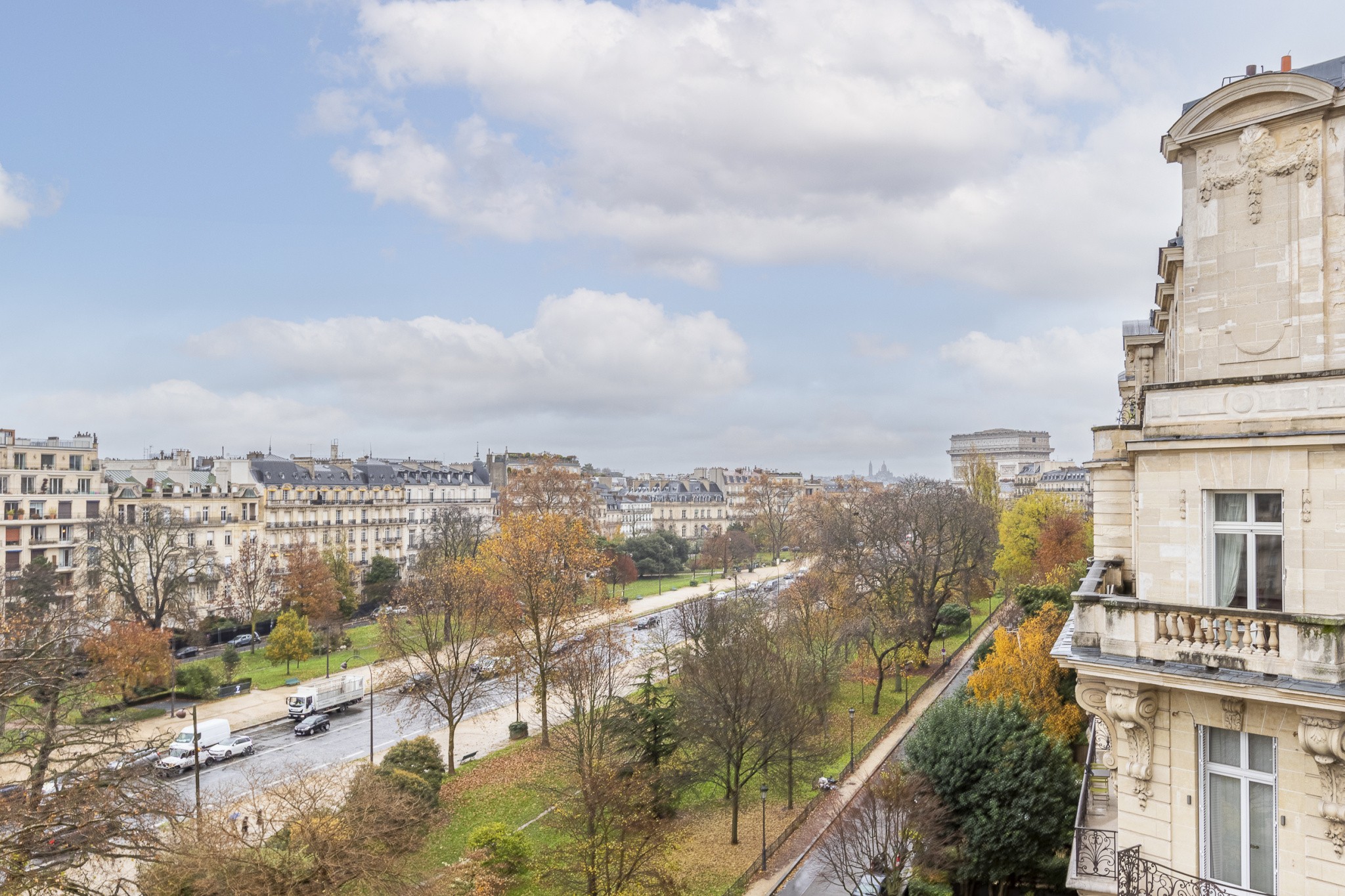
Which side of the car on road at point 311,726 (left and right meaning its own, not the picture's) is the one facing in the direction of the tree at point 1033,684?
left

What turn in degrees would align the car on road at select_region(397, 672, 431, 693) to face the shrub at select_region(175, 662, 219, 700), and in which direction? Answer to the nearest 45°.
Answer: approximately 90° to its right

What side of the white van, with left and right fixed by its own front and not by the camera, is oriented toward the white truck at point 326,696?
back

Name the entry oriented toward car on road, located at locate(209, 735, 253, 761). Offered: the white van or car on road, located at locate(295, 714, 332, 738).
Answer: car on road, located at locate(295, 714, 332, 738)

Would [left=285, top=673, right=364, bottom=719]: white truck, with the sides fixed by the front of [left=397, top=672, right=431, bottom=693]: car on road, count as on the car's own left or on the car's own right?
on the car's own right

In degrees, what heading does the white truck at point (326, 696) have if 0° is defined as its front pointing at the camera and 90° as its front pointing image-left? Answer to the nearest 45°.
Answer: approximately 45°

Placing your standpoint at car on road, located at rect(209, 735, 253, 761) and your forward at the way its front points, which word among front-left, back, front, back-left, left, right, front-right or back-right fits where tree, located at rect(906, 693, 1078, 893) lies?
left

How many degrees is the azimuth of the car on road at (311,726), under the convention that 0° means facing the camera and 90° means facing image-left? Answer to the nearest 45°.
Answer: approximately 45°

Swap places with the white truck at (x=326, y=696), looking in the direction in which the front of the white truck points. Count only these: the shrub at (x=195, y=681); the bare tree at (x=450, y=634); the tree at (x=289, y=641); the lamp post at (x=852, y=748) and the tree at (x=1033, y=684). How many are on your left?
3

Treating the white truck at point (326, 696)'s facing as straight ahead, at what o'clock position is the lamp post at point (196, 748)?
The lamp post is roughly at 11 o'clock from the white truck.
